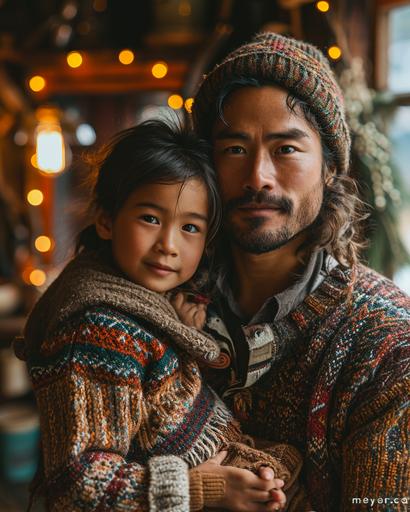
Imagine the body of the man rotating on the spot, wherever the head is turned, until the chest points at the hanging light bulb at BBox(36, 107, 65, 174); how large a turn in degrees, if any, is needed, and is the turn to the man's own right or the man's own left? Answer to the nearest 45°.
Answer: approximately 90° to the man's own right

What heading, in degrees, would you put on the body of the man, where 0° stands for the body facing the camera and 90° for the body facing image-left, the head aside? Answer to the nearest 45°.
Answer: approximately 45°
